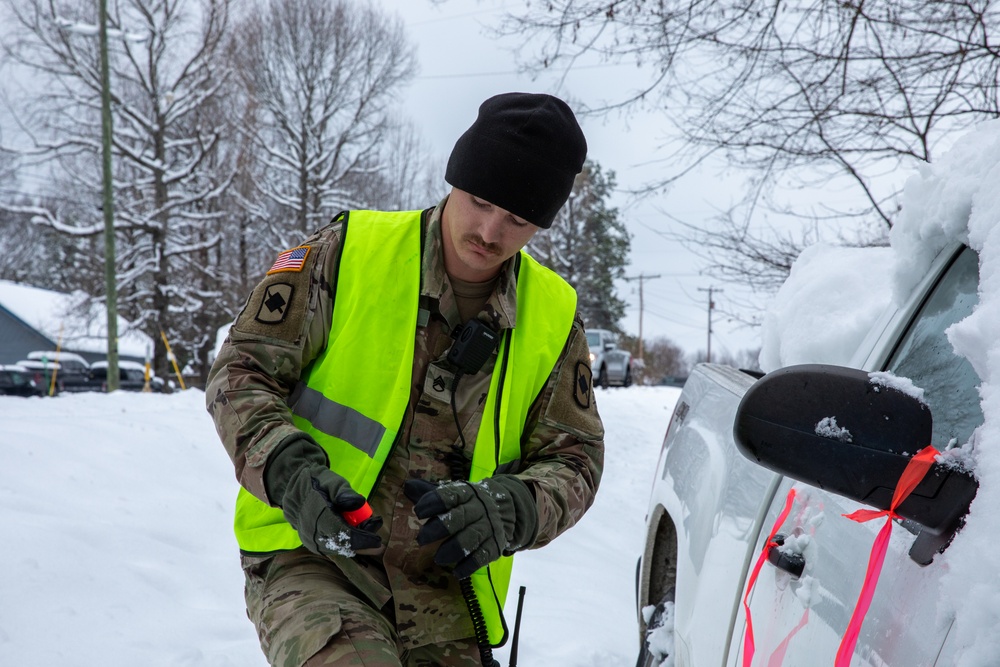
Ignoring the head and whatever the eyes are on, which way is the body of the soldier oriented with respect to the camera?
toward the camera

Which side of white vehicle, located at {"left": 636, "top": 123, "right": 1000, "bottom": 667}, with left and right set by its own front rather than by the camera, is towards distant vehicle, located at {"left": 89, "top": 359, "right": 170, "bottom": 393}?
back

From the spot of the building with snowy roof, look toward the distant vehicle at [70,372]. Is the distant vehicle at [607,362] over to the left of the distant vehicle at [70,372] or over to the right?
left

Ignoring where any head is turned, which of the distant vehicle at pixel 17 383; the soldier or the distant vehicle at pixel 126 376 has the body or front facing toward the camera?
the soldier

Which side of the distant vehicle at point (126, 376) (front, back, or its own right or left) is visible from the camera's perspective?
right

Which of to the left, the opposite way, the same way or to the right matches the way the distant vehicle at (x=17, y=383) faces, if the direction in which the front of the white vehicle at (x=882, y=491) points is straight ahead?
to the left

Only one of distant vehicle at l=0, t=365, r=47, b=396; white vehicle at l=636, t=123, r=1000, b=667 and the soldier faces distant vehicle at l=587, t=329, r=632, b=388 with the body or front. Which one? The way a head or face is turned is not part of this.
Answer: distant vehicle at l=0, t=365, r=47, b=396

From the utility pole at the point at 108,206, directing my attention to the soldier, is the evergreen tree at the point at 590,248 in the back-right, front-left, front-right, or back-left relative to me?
back-left

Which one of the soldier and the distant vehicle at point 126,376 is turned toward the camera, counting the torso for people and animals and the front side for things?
the soldier

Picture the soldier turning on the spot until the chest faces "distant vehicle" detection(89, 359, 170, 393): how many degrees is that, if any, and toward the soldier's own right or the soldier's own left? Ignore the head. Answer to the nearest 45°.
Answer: approximately 180°
